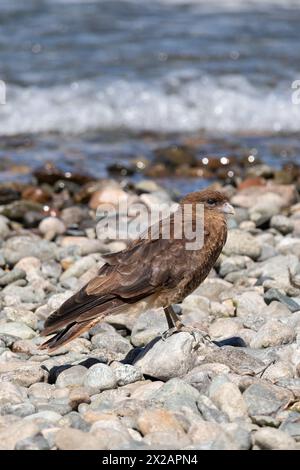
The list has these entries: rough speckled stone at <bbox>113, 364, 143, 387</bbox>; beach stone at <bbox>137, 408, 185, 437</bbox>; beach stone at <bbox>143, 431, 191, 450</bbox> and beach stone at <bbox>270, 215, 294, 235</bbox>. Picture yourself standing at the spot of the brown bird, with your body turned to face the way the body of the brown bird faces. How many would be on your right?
3

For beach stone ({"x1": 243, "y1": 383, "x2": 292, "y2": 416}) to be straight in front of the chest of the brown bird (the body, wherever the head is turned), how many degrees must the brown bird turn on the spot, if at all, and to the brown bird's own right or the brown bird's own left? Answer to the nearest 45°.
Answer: approximately 45° to the brown bird's own right

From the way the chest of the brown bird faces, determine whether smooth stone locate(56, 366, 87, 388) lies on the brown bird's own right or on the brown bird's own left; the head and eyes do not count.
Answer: on the brown bird's own right

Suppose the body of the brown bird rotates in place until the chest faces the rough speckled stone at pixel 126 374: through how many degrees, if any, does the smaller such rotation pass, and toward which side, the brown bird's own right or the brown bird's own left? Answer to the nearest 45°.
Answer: approximately 90° to the brown bird's own right

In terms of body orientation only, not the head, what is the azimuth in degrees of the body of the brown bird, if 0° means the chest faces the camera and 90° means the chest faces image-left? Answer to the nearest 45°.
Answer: approximately 270°

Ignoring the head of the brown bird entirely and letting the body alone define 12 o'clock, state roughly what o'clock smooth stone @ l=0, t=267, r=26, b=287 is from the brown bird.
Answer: The smooth stone is roughly at 8 o'clock from the brown bird.

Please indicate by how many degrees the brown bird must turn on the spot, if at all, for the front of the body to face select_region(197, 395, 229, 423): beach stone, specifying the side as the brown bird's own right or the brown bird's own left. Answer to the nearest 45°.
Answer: approximately 90° to the brown bird's own right

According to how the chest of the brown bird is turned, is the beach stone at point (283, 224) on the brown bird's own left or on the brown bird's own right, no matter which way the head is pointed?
on the brown bird's own left

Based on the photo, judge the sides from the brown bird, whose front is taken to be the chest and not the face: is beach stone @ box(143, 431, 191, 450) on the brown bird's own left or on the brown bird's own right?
on the brown bird's own right

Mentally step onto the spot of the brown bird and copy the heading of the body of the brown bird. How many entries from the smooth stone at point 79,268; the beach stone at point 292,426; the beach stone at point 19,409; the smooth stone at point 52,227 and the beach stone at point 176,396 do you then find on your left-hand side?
2

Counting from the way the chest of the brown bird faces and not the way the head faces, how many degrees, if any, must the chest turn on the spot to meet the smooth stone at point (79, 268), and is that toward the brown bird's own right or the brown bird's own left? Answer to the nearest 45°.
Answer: approximately 90° to the brown bird's own left

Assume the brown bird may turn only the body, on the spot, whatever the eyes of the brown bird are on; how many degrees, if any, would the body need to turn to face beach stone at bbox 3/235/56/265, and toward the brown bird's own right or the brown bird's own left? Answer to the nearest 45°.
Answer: approximately 90° to the brown bird's own left

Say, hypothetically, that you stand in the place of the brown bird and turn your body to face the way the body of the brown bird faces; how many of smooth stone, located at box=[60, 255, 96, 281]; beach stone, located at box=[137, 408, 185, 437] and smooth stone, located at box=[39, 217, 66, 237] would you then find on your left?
2

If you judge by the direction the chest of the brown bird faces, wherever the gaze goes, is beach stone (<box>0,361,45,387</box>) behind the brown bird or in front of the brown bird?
behind
